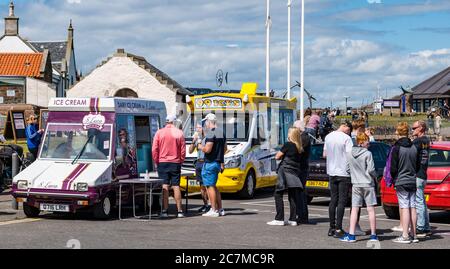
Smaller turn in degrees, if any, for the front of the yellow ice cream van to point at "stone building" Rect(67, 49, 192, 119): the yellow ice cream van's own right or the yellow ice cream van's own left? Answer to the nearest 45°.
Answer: approximately 135° to the yellow ice cream van's own right

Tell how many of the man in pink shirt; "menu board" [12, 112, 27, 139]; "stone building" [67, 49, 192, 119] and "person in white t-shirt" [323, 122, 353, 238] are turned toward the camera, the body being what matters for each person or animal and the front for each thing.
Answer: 2

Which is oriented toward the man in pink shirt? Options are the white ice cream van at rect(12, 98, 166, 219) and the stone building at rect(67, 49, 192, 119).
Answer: the stone building

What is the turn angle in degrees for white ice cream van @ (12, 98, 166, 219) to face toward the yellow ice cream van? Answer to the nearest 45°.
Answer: approximately 180°

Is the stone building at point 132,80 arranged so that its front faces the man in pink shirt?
yes

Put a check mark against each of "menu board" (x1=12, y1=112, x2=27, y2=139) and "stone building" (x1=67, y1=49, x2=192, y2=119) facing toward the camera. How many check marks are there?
2

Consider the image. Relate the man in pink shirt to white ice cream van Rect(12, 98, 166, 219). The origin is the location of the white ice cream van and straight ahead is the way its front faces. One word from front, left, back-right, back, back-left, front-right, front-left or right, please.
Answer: back-left

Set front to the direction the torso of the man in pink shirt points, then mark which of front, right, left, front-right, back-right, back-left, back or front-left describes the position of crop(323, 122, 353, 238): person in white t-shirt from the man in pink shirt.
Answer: back-right

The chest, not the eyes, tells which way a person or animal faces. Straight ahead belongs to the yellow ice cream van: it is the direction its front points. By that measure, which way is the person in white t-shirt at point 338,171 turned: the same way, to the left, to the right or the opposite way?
the opposite way

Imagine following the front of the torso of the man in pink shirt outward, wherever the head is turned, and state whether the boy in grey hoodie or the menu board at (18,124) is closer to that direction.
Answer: the menu board
